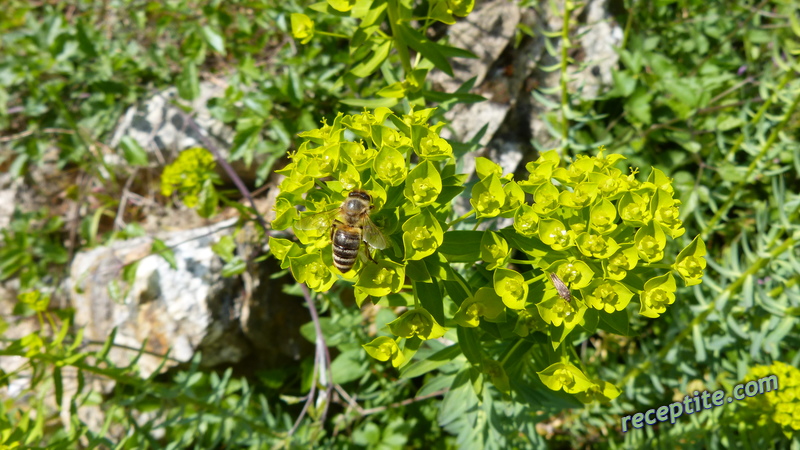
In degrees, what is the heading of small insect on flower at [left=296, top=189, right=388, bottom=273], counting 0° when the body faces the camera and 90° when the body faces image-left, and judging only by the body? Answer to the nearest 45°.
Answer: approximately 180°

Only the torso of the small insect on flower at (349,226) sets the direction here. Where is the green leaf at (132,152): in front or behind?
in front
